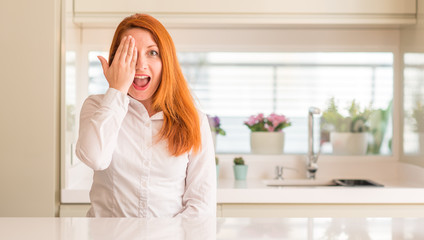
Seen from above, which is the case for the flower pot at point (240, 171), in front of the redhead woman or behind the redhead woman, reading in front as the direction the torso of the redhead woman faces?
behind

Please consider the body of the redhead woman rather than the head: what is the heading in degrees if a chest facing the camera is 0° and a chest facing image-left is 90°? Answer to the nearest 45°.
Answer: approximately 0°

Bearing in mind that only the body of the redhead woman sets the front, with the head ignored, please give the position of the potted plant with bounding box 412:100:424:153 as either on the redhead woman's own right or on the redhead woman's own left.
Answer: on the redhead woman's own left

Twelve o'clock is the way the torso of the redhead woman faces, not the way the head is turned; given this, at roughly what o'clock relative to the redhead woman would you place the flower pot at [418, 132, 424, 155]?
The flower pot is roughly at 8 o'clock from the redhead woman.

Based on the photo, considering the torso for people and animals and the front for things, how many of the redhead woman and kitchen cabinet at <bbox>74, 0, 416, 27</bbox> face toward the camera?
2

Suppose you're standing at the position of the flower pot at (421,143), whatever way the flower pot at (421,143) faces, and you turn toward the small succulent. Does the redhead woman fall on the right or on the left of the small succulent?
left

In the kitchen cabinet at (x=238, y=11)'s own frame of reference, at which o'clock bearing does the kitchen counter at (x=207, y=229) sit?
The kitchen counter is roughly at 12 o'clock from the kitchen cabinet.
